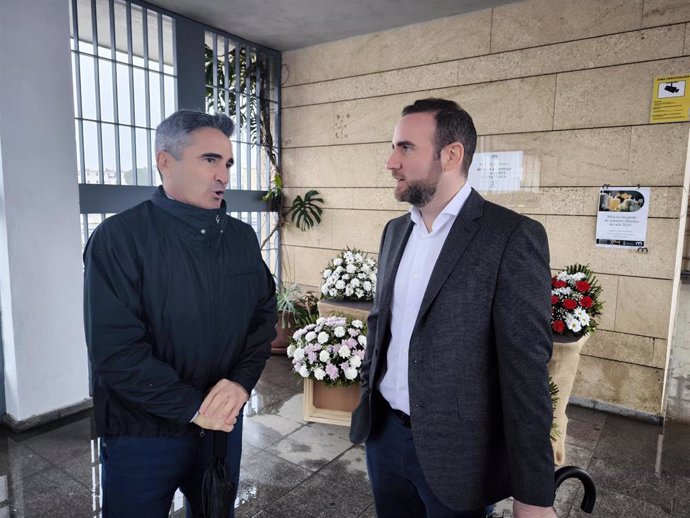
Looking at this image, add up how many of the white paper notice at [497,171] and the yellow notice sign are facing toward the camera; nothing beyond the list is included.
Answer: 2

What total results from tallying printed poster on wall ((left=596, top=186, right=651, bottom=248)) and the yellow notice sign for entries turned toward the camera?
2

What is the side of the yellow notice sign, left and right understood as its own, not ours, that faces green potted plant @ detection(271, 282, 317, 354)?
right

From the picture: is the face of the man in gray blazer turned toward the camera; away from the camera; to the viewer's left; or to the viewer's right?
to the viewer's left

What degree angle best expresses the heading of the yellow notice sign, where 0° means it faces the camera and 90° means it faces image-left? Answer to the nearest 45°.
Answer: approximately 0°

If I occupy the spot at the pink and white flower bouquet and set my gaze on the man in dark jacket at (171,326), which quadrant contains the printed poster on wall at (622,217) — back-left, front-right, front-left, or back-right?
back-left
